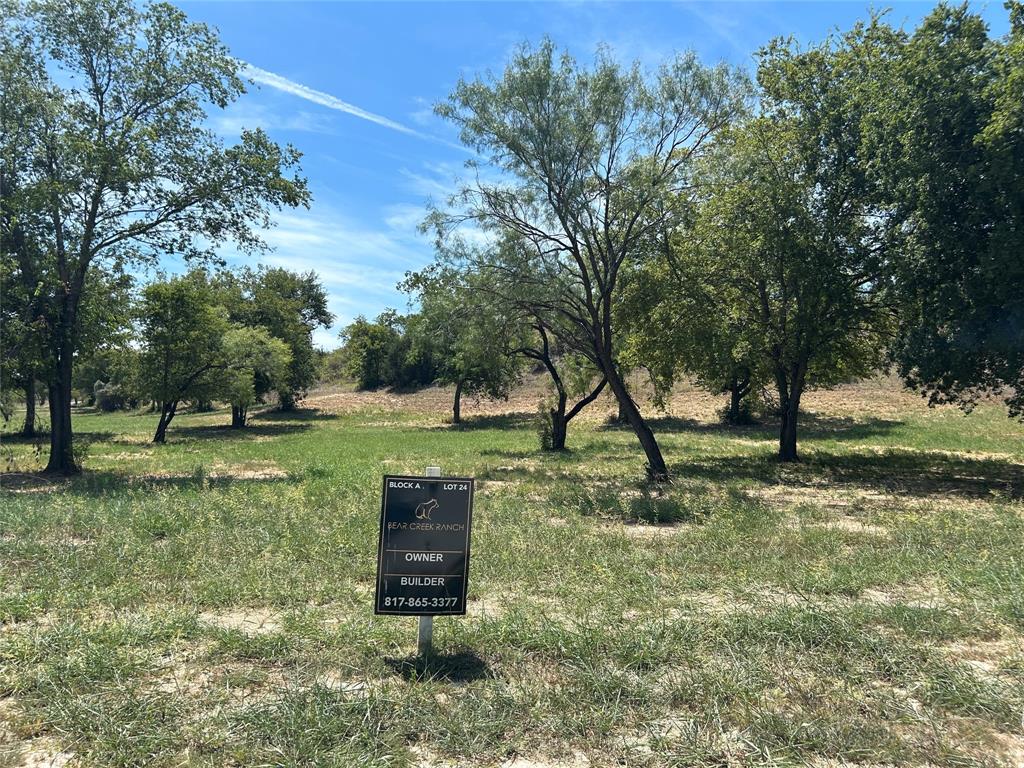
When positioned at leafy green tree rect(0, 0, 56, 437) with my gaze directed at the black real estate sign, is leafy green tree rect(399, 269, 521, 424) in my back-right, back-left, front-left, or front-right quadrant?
front-left

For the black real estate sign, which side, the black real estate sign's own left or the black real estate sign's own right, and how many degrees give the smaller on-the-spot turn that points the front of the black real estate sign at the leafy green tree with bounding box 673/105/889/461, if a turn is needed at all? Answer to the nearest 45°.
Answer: approximately 135° to the black real estate sign's own left

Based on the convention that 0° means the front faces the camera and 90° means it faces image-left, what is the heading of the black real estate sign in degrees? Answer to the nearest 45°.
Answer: approximately 0°

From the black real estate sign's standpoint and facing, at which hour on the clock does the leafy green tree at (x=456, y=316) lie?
The leafy green tree is roughly at 6 o'clock from the black real estate sign.

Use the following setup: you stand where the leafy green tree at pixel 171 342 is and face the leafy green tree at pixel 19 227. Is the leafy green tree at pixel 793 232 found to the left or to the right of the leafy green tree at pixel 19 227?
left

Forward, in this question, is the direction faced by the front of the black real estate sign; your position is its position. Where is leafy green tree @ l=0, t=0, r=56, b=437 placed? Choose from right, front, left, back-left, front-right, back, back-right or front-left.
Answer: back-right

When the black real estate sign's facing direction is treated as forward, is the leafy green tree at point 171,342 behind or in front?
behind

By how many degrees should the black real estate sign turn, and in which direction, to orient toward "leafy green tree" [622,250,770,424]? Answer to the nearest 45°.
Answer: approximately 135° to its left
